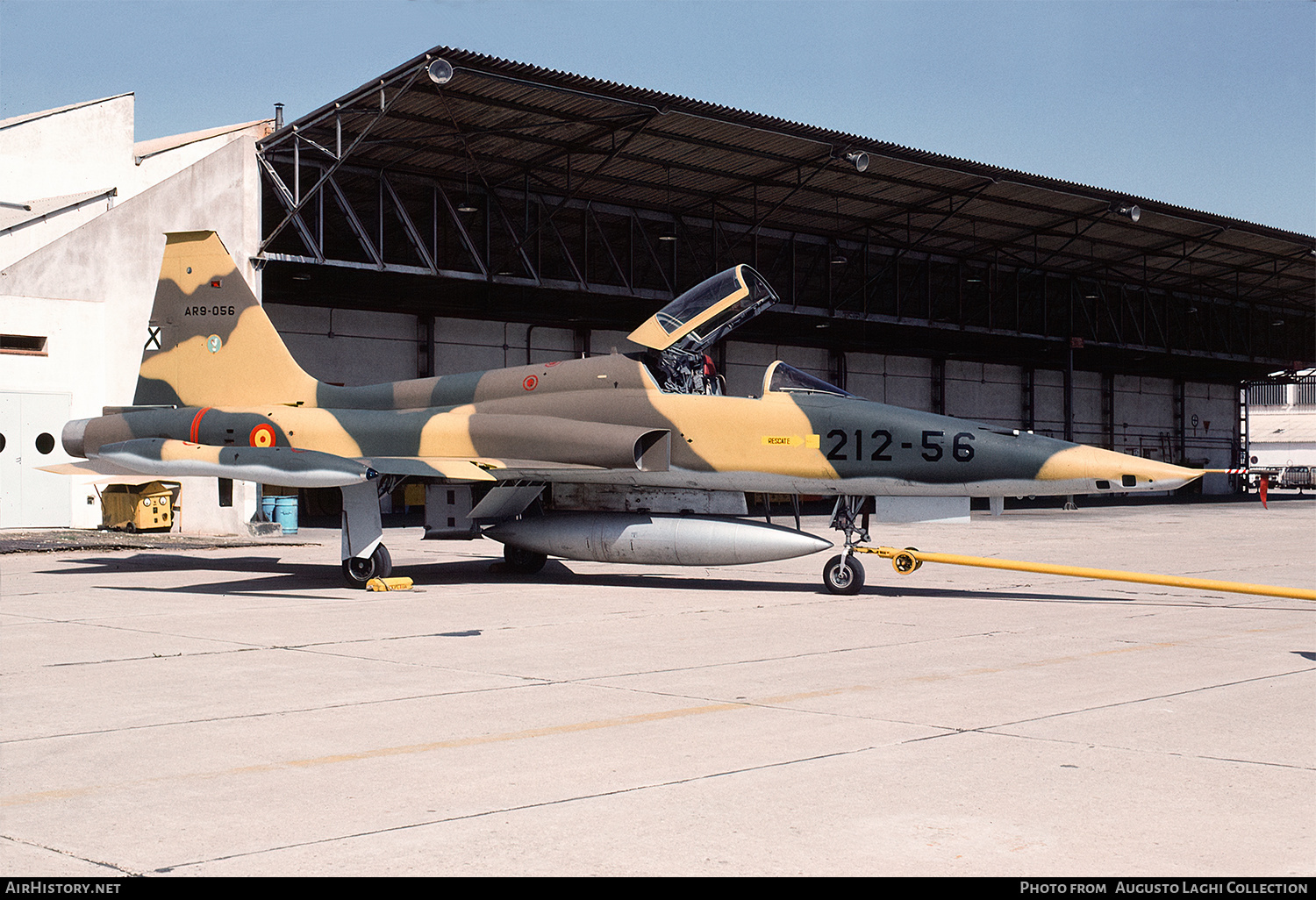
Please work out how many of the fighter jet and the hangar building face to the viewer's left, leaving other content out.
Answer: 0

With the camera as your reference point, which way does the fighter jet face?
facing the viewer and to the right of the viewer

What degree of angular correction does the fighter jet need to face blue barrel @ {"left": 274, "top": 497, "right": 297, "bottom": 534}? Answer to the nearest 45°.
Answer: approximately 180°
